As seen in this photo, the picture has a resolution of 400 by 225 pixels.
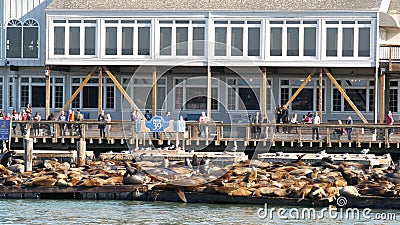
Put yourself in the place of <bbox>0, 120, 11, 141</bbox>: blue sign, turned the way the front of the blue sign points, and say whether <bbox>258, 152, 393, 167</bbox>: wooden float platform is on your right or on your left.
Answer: on your left

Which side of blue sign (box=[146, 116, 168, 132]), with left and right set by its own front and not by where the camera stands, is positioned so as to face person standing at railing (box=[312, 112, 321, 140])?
left

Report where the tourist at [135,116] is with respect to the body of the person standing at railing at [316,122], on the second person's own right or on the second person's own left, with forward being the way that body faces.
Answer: on the second person's own right
